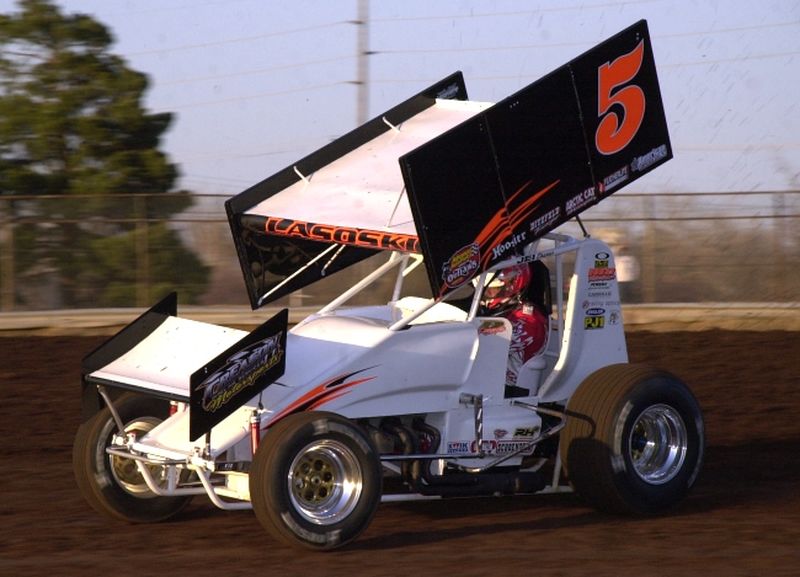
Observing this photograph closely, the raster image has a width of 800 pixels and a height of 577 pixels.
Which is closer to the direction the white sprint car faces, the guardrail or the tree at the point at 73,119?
the tree

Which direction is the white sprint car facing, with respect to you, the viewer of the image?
facing the viewer and to the left of the viewer

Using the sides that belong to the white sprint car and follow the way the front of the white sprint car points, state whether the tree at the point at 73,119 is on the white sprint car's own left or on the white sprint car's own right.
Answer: on the white sprint car's own right
